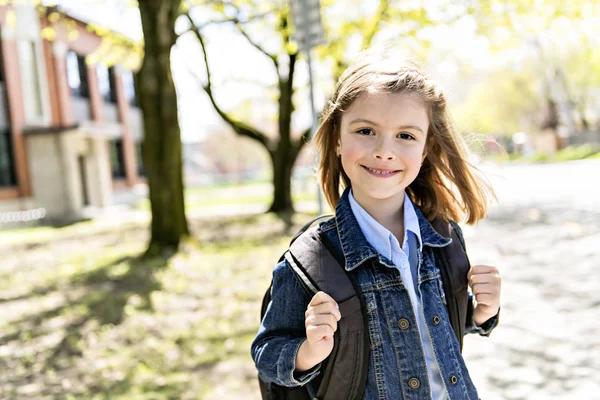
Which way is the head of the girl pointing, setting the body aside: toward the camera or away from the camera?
toward the camera

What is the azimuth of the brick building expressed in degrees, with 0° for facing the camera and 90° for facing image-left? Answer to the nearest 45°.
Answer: approximately 315°

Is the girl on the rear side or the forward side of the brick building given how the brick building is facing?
on the forward side
